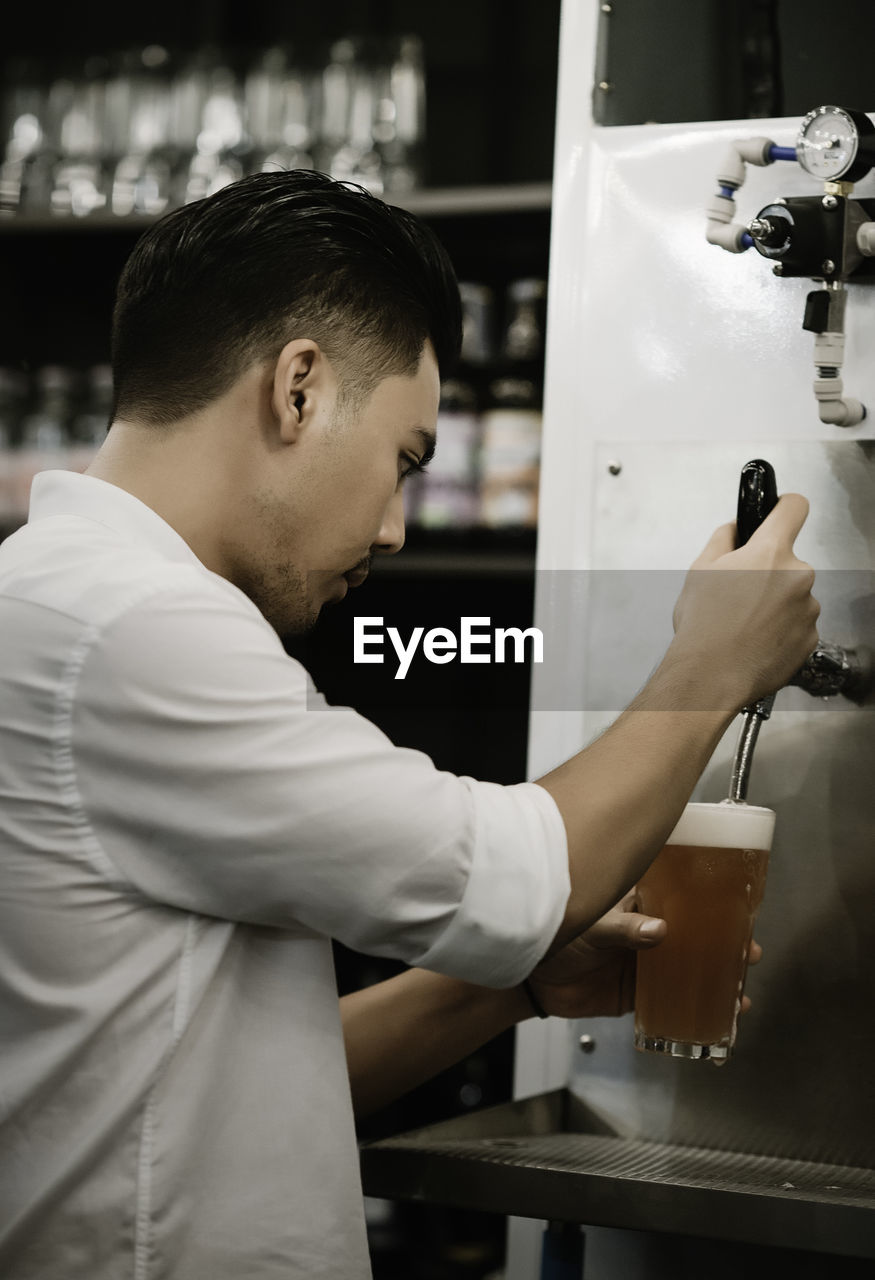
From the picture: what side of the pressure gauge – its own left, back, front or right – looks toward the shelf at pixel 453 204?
right

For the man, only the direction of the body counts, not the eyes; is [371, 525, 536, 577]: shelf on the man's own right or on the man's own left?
on the man's own left

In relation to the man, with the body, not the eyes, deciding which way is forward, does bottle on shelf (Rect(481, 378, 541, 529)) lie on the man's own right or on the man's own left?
on the man's own left

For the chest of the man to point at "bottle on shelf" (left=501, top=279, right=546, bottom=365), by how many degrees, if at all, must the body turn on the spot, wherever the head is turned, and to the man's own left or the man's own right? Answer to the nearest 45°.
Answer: approximately 90° to the man's own left

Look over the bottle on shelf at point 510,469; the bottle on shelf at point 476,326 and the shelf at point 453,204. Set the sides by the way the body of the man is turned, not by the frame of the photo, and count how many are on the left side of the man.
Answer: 3

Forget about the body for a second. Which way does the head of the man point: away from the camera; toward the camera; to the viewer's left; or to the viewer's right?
to the viewer's right

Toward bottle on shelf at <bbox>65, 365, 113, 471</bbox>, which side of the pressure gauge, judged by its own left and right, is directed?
right

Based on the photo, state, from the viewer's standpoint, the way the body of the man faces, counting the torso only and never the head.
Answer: to the viewer's right

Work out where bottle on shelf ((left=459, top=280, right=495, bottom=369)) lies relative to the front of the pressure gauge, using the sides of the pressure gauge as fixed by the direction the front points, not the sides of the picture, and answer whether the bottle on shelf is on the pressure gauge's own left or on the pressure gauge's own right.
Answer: on the pressure gauge's own right

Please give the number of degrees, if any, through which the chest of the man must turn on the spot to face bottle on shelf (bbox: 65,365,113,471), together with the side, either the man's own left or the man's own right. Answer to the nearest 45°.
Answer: approximately 90° to the man's own left

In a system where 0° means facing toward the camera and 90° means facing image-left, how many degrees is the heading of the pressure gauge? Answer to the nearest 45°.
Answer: approximately 45°
